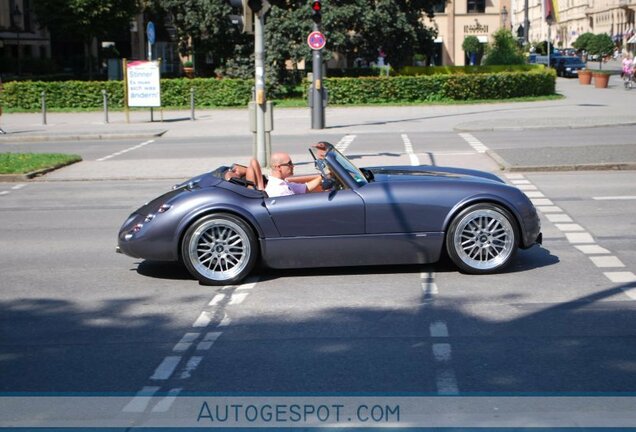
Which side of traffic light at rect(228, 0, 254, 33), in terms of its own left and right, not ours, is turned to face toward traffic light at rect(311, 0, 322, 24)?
right

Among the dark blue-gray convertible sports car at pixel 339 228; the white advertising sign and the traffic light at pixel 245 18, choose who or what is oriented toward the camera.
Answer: the white advertising sign

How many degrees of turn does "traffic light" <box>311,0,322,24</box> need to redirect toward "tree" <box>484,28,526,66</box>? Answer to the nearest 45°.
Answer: approximately 180°

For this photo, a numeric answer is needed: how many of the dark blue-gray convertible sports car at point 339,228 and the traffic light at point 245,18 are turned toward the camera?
0

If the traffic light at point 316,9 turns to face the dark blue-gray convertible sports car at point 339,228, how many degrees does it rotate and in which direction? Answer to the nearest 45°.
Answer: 0° — it already faces it

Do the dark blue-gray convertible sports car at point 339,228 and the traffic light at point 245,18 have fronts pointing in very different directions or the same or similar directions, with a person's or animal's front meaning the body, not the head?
very different directions

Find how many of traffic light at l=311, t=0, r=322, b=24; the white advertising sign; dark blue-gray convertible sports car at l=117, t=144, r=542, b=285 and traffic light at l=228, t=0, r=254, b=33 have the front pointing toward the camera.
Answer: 2

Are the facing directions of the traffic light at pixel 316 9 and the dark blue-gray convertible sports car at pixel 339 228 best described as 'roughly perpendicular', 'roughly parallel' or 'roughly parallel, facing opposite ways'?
roughly perpendicular

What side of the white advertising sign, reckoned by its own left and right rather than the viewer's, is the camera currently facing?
front

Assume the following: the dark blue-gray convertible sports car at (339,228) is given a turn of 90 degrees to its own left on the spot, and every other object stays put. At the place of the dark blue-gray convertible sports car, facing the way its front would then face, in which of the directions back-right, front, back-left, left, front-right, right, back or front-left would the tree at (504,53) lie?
front

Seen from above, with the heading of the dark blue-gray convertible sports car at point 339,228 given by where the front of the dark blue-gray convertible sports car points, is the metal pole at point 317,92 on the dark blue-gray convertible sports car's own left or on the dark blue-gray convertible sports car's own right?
on the dark blue-gray convertible sports car's own left
